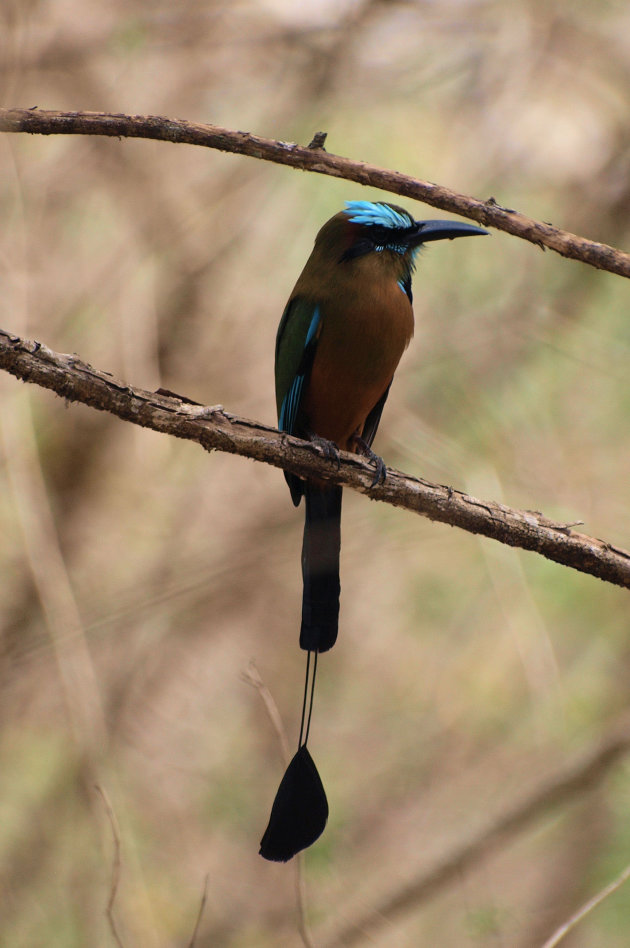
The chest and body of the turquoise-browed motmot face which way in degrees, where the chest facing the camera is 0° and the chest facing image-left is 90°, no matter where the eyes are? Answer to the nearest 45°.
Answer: approximately 315°
